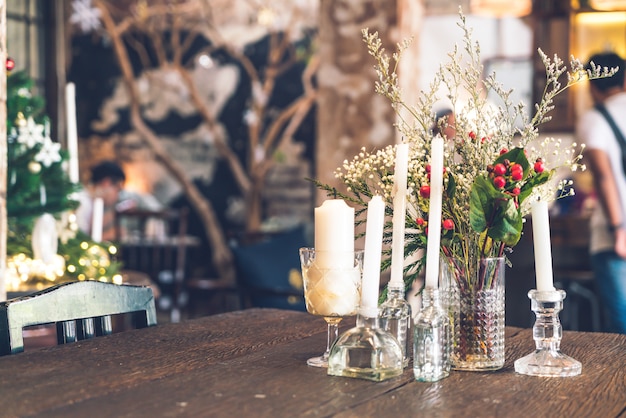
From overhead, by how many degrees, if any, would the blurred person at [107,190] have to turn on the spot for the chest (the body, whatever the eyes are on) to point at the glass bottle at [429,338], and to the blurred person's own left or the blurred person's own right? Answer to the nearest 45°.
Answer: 0° — they already face it

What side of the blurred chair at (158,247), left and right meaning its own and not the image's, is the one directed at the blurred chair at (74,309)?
back

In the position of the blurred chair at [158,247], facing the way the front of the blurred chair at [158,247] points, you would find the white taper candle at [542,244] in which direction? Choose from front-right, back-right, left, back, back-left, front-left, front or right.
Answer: back

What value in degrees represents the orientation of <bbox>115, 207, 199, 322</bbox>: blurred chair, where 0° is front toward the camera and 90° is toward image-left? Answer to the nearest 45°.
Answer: approximately 180°

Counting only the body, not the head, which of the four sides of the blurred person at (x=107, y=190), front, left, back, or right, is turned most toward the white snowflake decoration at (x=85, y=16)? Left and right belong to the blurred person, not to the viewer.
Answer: back

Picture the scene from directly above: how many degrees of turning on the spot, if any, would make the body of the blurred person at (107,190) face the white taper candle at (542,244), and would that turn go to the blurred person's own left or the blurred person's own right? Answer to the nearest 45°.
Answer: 0° — they already face it

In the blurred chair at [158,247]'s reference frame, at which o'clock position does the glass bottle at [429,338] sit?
The glass bottle is roughly at 6 o'clock from the blurred chair.

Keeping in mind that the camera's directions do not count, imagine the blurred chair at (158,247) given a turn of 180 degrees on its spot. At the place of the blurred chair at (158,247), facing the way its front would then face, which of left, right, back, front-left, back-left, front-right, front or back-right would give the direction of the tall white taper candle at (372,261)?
front

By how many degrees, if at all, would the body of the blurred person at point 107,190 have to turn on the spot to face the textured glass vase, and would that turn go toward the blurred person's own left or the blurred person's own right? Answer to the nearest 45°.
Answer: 0° — they already face it

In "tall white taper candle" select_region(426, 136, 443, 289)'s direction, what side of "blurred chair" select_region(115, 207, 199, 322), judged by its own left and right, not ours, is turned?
back

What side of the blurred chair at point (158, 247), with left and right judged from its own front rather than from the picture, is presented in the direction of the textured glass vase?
back
